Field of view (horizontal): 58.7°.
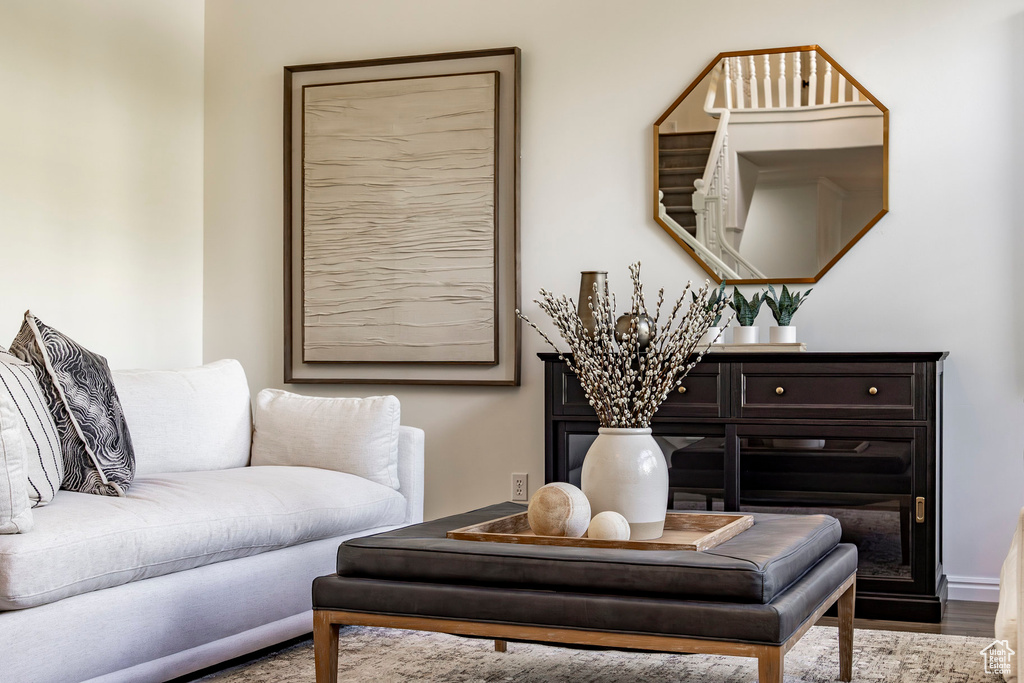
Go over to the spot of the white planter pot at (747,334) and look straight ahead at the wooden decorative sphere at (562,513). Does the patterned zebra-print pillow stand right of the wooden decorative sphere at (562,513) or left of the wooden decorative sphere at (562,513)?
right

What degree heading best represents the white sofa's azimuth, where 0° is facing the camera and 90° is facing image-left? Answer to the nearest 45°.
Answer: approximately 315°

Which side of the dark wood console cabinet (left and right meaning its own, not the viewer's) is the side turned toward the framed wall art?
right

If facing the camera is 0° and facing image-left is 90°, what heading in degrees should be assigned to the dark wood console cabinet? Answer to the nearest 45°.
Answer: approximately 0°
